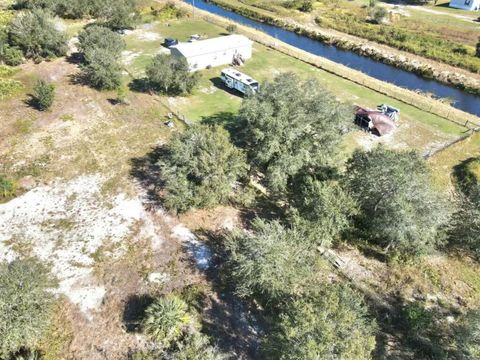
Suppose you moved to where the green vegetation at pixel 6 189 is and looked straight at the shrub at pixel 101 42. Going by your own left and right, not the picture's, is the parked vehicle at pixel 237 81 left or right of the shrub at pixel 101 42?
right

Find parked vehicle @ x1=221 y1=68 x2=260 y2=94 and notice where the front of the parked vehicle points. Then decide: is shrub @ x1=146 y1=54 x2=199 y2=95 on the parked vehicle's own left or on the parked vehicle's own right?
on the parked vehicle's own right
